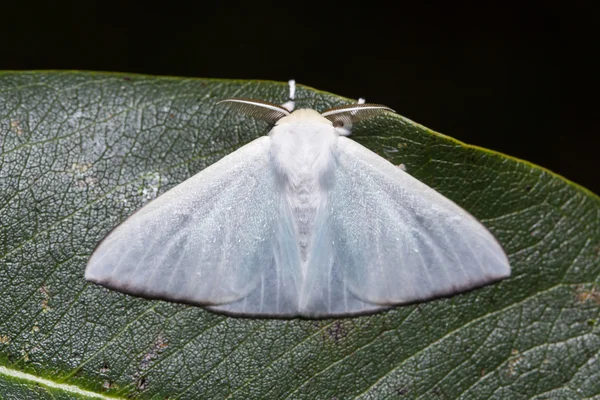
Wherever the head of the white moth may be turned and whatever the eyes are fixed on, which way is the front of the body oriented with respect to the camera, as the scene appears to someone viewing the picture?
away from the camera
